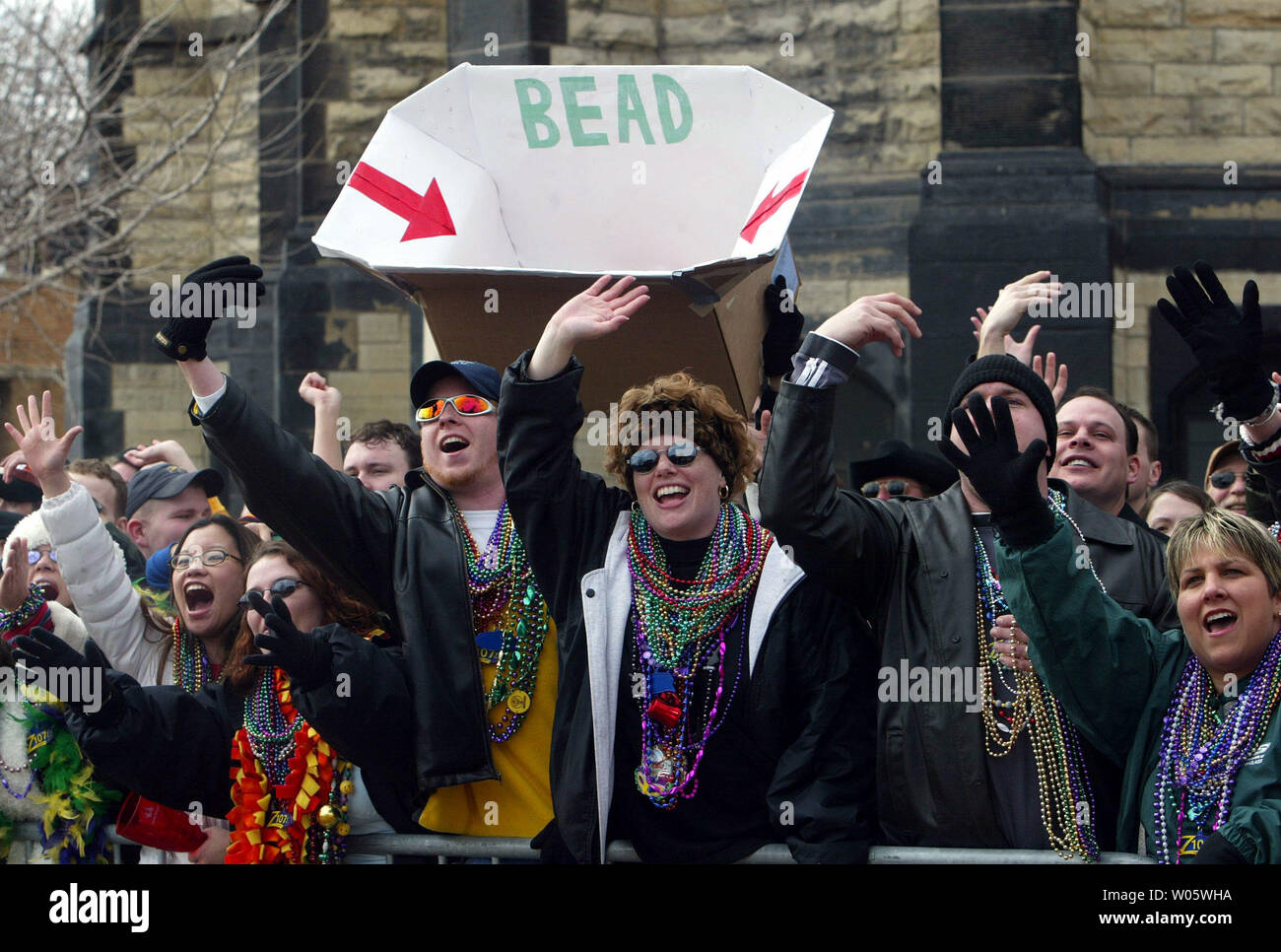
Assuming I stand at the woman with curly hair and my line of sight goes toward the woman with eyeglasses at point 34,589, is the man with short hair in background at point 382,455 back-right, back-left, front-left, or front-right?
front-right

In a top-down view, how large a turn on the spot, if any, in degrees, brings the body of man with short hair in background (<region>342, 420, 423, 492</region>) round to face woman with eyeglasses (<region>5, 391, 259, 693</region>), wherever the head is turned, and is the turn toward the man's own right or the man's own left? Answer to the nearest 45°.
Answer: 0° — they already face them

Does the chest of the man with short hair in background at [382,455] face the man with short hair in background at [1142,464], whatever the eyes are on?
no

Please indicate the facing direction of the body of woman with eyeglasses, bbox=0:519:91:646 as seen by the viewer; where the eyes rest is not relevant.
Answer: toward the camera

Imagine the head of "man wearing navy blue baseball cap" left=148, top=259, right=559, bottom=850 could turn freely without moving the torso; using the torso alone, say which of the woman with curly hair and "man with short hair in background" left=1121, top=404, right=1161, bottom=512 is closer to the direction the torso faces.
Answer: the woman with curly hair

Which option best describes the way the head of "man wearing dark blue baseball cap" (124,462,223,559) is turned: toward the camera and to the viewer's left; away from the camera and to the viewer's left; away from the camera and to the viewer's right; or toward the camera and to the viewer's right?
toward the camera and to the viewer's right

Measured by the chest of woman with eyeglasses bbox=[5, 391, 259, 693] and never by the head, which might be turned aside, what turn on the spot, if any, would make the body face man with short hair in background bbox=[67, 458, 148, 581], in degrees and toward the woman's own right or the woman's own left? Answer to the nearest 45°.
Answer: approximately 135° to the woman's own right

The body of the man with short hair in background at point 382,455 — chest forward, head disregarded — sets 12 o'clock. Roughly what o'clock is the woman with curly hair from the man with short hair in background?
The woman with curly hair is roughly at 10 o'clock from the man with short hair in background.

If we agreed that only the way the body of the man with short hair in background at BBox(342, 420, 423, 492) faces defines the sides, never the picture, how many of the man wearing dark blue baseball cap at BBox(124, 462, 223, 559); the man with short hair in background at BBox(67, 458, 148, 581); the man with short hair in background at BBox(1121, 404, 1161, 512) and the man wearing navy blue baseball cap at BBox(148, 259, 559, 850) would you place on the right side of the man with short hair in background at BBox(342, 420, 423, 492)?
2

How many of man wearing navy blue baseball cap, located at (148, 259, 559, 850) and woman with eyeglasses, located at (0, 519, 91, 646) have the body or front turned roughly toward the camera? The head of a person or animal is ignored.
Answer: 2

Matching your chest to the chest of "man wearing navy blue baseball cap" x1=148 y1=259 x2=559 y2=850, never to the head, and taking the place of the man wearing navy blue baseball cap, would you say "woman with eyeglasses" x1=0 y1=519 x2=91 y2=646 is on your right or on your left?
on your right

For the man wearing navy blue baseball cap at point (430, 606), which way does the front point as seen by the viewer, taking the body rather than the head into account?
toward the camera

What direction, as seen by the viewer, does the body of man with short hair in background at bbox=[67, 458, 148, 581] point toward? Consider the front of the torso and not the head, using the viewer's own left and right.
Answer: facing the viewer and to the left of the viewer

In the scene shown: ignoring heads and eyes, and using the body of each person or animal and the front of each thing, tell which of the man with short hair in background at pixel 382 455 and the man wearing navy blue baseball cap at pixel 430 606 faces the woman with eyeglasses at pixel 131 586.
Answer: the man with short hair in background
